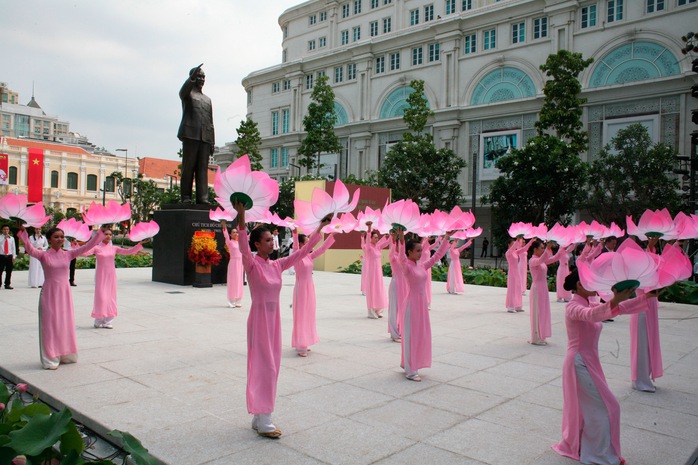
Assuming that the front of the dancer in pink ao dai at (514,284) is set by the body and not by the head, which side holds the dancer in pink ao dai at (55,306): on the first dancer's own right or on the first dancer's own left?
on the first dancer's own right

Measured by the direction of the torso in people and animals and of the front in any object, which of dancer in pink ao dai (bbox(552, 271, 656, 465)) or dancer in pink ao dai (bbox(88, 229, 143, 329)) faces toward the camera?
dancer in pink ao dai (bbox(88, 229, 143, 329))

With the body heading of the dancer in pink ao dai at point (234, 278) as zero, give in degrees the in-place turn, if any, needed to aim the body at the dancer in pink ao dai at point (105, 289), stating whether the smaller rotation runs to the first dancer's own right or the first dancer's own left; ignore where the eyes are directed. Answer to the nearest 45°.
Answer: approximately 90° to the first dancer's own right

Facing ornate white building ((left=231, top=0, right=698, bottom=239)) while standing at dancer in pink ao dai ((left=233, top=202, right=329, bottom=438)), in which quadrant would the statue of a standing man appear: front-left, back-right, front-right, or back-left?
front-left

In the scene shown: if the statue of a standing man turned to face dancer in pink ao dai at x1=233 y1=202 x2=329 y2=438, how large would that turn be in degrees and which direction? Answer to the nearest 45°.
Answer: approximately 45° to its right

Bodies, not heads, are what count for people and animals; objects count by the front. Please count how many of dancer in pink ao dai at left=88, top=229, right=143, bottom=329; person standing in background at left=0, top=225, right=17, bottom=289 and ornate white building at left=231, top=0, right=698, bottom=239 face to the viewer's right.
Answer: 0

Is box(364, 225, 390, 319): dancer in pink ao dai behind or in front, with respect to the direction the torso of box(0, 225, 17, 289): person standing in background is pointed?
in front

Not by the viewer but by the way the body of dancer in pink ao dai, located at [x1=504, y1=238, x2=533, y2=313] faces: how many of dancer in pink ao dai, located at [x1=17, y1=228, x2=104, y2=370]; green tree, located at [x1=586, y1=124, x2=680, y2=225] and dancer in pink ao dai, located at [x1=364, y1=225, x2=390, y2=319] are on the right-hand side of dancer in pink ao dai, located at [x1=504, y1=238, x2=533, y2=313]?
2

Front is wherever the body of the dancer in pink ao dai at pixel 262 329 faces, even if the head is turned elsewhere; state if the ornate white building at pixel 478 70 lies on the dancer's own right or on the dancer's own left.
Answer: on the dancer's own left

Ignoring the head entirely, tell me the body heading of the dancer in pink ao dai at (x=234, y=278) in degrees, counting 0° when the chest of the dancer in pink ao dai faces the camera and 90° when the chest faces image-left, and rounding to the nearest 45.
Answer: approximately 315°

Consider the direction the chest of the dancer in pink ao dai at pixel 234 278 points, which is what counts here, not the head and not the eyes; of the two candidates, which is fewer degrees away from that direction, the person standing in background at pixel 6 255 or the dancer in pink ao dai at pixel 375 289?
the dancer in pink ao dai

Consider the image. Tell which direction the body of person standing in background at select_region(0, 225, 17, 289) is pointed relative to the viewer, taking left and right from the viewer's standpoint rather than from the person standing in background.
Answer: facing the viewer

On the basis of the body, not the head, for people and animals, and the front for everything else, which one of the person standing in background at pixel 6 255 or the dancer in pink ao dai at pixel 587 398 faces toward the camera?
the person standing in background

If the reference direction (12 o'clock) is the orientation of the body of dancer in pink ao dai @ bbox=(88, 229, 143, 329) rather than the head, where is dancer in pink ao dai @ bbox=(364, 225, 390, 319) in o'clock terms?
dancer in pink ao dai @ bbox=(364, 225, 390, 319) is roughly at 9 o'clock from dancer in pink ao dai @ bbox=(88, 229, 143, 329).

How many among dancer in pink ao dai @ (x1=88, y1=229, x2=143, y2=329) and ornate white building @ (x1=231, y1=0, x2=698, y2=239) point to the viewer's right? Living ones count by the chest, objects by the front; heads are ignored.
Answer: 0

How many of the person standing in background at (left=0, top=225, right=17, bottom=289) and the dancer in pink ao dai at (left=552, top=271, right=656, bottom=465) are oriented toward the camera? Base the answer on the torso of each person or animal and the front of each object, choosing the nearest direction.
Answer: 1

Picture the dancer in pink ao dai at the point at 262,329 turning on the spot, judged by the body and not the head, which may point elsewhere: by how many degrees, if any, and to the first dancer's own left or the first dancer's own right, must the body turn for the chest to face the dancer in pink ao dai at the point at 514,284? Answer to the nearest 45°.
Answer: approximately 90° to the first dancer's own left
